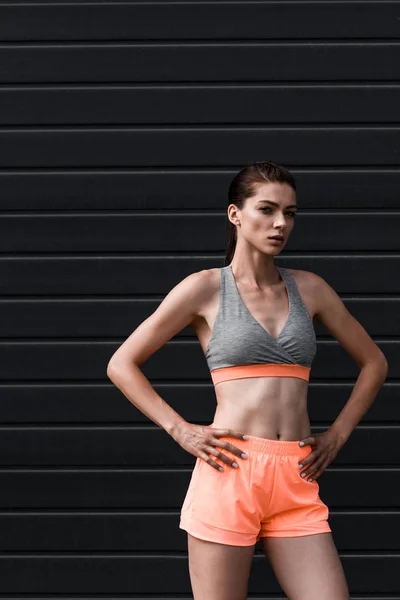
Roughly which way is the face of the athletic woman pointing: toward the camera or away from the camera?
toward the camera

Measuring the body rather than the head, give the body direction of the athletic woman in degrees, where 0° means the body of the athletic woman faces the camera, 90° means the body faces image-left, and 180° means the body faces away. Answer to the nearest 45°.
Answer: approximately 315°
